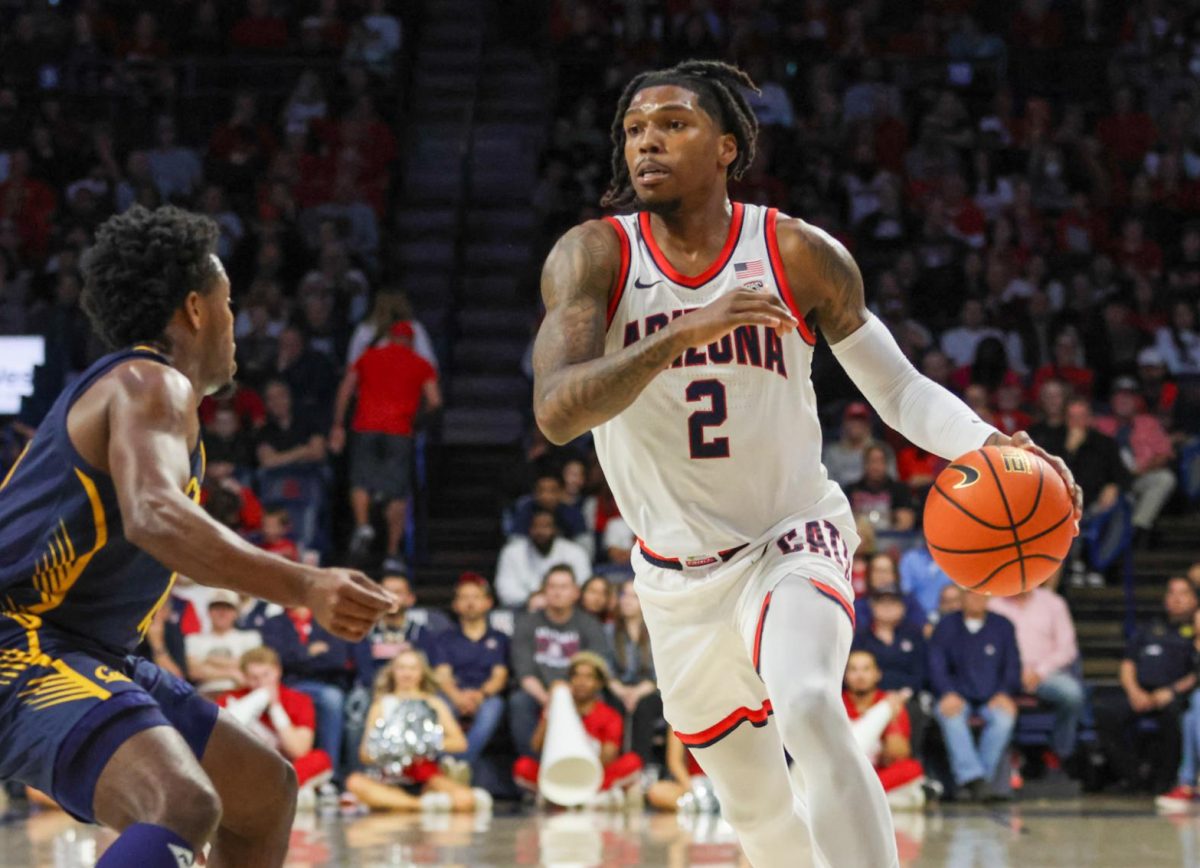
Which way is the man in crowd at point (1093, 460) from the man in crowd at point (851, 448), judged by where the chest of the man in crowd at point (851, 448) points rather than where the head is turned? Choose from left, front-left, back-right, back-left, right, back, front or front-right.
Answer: left

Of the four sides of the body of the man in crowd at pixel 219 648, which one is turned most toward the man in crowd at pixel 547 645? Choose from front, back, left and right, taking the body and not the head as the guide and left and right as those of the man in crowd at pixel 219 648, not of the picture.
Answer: left

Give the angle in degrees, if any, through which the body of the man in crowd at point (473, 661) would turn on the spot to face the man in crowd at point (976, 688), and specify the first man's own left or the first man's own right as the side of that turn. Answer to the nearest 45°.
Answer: approximately 90° to the first man's own left

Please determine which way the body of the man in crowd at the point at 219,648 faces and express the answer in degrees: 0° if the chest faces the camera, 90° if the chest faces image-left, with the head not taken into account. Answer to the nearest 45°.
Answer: approximately 0°

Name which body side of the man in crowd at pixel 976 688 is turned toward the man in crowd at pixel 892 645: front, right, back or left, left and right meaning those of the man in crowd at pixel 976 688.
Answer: right

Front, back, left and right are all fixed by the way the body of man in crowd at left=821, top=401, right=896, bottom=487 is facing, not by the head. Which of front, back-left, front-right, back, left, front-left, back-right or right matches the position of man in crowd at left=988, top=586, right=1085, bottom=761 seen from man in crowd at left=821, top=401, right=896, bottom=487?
front-left
